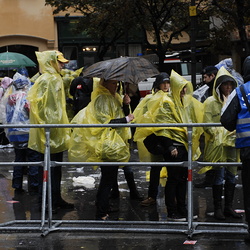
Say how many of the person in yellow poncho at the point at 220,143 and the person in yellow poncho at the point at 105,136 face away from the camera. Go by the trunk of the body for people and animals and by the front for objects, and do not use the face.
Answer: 0

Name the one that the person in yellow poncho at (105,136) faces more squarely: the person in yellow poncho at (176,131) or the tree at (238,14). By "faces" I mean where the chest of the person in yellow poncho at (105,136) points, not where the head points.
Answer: the person in yellow poncho

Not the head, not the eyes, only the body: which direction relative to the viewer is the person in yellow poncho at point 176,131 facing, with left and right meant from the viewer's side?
facing the viewer and to the right of the viewer

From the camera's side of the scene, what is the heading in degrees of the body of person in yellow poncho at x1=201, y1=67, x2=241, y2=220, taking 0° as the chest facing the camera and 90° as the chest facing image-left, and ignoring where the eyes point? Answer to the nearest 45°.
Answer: approximately 315°

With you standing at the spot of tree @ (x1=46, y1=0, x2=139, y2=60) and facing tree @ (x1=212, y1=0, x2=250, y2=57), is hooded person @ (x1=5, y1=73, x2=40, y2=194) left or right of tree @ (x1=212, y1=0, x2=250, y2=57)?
right

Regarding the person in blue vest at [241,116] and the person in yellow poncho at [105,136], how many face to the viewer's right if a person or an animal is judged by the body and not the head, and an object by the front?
1
